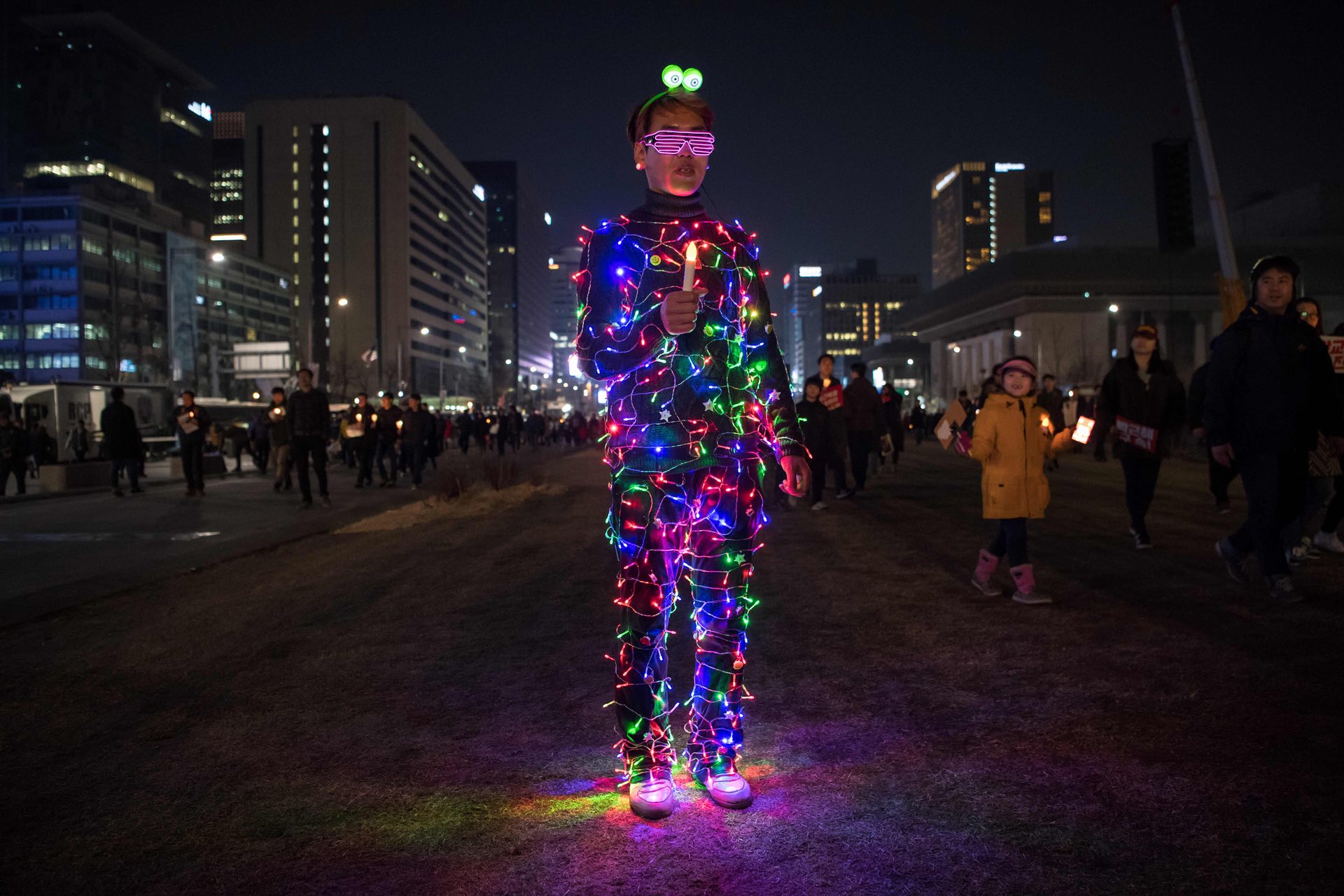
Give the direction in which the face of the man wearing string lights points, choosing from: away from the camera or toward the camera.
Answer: toward the camera

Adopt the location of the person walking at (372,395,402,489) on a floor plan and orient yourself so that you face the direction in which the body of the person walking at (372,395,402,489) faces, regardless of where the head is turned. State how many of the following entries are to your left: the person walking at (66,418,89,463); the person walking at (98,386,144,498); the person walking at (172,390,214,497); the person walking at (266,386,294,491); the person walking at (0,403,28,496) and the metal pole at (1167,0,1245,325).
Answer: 1

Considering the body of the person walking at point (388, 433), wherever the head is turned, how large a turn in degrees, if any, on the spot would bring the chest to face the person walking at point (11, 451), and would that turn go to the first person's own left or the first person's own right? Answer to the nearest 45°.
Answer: approximately 90° to the first person's own right

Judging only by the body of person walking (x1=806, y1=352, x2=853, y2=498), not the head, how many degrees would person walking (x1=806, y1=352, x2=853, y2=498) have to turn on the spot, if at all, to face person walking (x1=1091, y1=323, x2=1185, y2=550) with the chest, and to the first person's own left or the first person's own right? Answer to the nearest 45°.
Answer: approximately 45° to the first person's own left

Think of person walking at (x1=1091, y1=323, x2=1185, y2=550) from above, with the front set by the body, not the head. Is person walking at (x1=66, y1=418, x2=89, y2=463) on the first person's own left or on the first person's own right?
on the first person's own right

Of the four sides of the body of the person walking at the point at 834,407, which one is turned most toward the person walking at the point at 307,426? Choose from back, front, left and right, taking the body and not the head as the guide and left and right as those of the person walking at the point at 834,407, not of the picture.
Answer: right

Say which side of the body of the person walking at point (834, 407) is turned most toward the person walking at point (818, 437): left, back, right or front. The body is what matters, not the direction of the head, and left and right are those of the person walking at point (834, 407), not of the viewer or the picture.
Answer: front

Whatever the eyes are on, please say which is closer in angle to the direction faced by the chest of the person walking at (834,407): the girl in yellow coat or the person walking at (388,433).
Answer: the girl in yellow coat

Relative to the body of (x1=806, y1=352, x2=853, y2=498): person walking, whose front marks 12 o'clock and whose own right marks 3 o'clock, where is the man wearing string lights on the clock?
The man wearing string lights is roughly at 12 o'clock from the person walking.

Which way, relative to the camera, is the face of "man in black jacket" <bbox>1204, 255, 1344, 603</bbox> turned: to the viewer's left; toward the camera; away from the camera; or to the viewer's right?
toward the camera

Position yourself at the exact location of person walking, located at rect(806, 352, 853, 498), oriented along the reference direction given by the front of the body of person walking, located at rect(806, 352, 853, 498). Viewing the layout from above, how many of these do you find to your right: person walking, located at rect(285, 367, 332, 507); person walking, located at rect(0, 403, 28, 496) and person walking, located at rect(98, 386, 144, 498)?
3

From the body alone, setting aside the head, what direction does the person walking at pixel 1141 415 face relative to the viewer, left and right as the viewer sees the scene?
facing the viewer

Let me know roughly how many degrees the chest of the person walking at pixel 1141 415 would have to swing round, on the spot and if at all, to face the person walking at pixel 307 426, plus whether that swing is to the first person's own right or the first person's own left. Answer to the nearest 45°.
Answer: approximately 90° to the first person's own right

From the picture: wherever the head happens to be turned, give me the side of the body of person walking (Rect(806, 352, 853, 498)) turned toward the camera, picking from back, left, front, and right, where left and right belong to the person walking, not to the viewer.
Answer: front

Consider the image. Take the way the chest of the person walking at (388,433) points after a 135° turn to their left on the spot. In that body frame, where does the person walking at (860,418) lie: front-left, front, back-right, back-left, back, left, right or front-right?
right

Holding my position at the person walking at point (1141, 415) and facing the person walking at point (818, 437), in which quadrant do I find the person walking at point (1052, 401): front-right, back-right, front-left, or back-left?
front-right

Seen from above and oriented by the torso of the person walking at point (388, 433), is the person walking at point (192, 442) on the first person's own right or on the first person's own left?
on the first person's own right

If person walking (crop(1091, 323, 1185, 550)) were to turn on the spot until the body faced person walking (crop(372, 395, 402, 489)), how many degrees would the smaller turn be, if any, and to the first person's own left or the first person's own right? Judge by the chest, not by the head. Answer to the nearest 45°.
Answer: approximately 135° to the first person's own right
